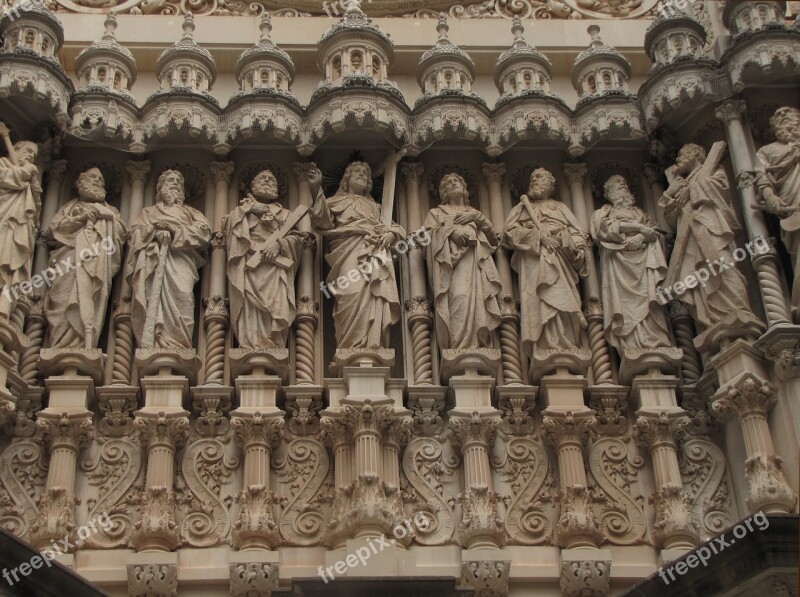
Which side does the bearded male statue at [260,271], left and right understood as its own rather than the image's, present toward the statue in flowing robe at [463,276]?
left

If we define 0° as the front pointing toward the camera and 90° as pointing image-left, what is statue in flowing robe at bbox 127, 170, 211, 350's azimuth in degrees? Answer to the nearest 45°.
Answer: approximately 0°

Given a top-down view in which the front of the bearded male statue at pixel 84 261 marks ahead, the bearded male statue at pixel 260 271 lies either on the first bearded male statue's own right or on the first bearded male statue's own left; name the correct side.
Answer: on the first bearded male statue's own left

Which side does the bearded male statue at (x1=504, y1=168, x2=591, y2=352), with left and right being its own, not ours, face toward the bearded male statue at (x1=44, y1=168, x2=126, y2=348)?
right

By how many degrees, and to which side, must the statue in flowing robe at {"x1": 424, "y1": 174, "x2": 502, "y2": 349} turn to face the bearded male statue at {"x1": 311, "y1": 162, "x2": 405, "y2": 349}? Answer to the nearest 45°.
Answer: approximately 90° to its right

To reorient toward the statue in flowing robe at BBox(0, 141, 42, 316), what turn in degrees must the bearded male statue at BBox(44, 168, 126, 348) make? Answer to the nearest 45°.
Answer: approximately 90° to its right

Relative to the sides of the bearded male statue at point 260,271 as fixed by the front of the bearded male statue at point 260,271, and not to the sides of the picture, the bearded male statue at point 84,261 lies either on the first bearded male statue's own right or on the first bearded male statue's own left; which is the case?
on the first bearded male statue's own right

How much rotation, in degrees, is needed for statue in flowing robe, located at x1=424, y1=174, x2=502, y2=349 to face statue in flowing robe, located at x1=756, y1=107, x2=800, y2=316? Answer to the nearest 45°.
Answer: approximately 90° to its left

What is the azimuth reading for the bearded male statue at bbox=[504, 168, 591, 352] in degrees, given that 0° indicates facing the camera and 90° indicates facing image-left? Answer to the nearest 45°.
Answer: approximately 0°

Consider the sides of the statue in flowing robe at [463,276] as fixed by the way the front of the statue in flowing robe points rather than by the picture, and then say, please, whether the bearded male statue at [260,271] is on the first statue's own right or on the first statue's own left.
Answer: on the first statue's own right

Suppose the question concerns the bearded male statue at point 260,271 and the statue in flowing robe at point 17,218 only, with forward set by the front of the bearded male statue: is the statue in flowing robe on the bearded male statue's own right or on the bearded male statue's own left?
on the bearded male statue's own right
